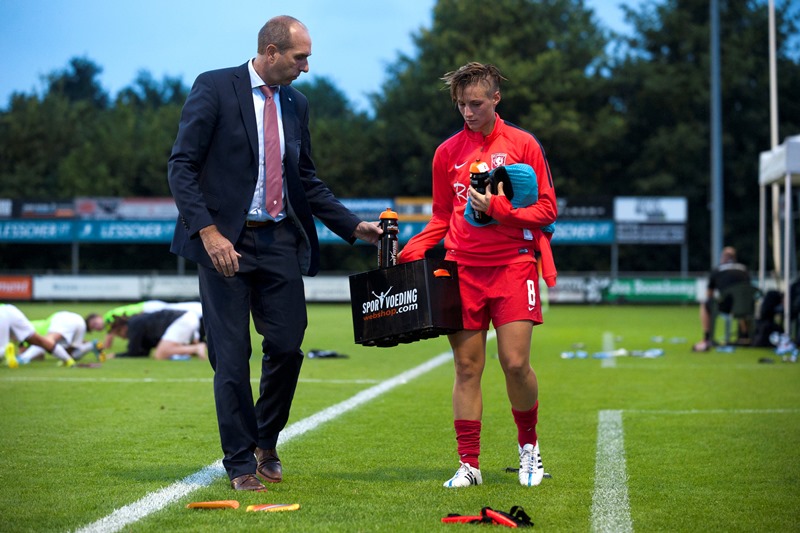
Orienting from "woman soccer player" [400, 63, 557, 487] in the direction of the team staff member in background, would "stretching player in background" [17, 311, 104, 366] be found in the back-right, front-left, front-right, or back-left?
front-left

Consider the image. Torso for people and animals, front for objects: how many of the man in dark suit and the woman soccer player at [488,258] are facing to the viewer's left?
0

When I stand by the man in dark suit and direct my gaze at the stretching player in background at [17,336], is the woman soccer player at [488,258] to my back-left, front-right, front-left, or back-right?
back-right

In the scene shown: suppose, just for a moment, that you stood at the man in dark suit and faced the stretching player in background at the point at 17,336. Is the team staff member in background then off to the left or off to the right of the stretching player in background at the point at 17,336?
right

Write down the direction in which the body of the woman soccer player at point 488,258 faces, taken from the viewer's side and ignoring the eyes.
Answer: toward the camera

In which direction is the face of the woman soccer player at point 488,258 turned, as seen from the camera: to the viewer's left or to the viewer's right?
to the viewer's left

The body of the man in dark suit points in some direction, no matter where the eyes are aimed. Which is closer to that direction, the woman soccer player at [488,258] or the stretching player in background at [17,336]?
the woman soccer player

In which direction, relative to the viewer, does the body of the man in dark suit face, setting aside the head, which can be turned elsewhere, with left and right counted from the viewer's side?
facing the viewer and to the right of the viewer

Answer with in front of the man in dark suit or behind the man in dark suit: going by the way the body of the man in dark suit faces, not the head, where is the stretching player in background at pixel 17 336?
behind

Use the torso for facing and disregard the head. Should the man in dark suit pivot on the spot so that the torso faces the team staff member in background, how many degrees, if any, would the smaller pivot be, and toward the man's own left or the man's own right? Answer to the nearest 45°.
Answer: approximately 90° to the man's own left

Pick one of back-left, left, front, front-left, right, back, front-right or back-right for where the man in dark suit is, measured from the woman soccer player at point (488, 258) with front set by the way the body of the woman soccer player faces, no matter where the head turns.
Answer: right

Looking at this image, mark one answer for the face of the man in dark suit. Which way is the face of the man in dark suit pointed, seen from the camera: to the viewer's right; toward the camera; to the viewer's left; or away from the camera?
to the viewer's right

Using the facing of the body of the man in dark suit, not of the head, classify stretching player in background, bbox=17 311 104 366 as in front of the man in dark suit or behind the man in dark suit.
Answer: behind

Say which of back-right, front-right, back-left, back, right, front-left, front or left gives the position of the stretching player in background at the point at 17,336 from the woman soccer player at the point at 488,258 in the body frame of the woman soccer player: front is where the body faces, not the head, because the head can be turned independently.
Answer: back-right
